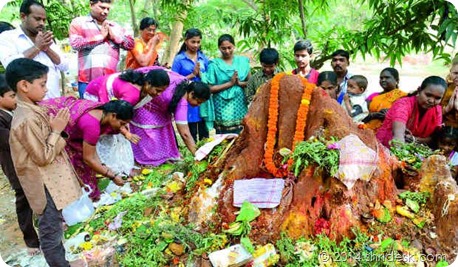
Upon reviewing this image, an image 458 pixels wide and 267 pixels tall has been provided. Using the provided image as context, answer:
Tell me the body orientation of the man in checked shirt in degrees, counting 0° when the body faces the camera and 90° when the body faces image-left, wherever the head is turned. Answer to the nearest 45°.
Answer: approximately 315°

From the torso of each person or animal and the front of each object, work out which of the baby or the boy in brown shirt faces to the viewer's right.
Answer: the boy in brown shirt

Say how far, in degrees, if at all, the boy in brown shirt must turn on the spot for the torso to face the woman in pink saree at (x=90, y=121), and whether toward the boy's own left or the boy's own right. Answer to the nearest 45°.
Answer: approximately 45° to the boy's own left

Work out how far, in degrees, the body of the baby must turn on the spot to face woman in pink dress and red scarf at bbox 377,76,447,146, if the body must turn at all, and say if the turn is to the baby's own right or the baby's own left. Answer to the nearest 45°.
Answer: approximately 90° to the baby's own left

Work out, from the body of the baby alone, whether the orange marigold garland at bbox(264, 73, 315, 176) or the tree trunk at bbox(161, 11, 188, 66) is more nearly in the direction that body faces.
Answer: the orange marigold garland

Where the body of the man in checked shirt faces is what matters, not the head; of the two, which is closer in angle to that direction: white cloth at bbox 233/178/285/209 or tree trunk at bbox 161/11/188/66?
the white cloth

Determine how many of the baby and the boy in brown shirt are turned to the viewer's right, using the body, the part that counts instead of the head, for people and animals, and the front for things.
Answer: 1

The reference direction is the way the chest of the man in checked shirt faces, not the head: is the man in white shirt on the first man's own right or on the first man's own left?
on the first man's own right

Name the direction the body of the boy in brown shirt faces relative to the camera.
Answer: to the viewer's right

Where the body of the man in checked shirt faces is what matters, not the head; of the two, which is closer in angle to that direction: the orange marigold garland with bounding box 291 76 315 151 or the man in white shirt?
the orange marigold garland
